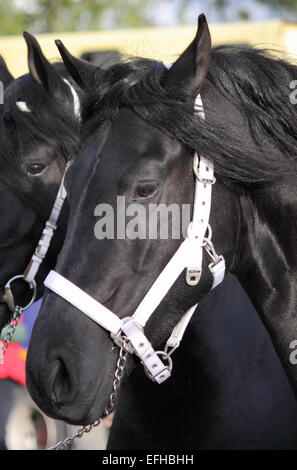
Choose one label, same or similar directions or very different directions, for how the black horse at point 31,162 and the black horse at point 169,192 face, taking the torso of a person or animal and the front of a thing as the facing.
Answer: same or similar directions

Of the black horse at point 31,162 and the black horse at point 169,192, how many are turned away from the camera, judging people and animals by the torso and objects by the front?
0

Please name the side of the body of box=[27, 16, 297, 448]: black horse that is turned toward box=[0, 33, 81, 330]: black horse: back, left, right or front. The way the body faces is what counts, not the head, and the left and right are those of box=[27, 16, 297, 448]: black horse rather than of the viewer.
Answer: right

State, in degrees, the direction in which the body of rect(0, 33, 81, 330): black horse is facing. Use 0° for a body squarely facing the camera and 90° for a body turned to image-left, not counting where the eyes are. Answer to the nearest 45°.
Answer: approximately 45°

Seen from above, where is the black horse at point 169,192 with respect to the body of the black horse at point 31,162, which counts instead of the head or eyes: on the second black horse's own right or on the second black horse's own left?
on the second black horse's own left
